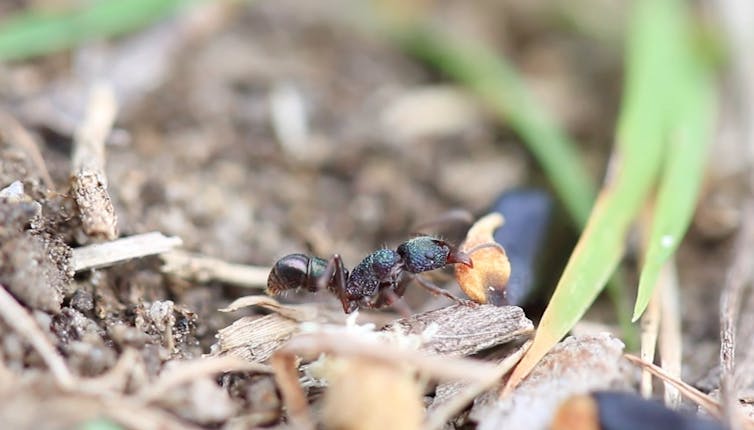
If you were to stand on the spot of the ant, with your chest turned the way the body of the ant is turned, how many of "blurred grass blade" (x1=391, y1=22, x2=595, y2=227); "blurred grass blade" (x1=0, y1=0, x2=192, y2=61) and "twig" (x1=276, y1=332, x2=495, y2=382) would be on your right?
1

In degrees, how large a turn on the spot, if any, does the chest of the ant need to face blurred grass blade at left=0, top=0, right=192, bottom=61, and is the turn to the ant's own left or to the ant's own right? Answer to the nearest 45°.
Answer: approximately 135° to the ant's own left

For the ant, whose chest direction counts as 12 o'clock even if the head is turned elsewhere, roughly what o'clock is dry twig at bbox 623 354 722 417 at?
The dry twig is roughly at 1 o'clock from the ant.

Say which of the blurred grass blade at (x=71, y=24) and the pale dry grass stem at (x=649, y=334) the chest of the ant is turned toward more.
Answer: the pale dry grass stem

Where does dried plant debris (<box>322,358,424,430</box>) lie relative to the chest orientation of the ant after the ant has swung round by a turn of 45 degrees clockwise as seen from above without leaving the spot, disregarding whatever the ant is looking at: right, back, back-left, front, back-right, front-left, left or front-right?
front-right

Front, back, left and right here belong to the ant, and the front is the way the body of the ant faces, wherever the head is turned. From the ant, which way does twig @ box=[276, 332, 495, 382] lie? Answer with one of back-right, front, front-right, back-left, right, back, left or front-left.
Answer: right

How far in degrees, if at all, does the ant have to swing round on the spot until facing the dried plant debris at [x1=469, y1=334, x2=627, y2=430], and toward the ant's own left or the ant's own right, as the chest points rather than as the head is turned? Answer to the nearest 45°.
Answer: approximately 45° to the ant's own right

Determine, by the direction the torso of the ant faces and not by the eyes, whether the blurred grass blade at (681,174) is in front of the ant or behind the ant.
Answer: in front

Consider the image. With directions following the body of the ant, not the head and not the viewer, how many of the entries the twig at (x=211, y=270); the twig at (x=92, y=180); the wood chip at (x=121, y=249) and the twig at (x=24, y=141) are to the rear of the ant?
4

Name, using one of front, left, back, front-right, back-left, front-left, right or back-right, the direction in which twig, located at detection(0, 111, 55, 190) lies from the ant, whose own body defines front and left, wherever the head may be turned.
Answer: back

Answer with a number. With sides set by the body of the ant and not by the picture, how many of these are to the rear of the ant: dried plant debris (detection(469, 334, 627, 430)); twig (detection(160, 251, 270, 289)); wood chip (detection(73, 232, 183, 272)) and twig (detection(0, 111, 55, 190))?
3

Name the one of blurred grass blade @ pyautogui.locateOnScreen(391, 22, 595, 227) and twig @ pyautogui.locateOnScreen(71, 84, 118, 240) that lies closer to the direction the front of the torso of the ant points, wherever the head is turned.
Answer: the blurred grass blade

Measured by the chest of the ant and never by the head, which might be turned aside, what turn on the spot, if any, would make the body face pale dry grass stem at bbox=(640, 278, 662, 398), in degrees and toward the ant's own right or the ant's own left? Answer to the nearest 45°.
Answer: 0° — it already faces it

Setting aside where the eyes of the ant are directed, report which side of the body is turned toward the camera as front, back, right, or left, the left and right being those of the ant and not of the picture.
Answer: right

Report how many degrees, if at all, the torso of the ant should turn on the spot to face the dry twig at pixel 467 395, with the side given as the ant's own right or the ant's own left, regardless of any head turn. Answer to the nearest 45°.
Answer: approximately 45° to the ant's own right

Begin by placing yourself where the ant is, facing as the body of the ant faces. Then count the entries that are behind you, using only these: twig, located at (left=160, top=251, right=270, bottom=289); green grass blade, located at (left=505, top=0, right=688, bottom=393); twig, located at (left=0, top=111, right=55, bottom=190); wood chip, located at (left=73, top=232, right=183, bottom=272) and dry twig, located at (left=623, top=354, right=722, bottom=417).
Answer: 3
